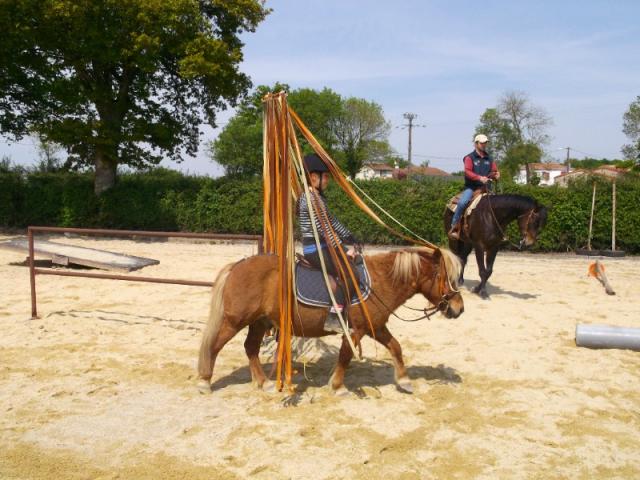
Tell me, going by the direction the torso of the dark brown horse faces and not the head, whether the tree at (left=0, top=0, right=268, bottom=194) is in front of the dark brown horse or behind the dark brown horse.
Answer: behind

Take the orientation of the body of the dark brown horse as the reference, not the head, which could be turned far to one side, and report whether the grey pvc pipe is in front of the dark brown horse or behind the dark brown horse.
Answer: in front

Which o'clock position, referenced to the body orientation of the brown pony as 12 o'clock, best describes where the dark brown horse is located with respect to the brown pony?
The dark brown horse is roughly at 10 o'clock from the brown pony.

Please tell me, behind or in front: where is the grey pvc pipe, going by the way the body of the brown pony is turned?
in front

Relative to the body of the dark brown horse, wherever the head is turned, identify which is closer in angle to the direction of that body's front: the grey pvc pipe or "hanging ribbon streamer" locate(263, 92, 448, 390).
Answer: the grey pvc pipe

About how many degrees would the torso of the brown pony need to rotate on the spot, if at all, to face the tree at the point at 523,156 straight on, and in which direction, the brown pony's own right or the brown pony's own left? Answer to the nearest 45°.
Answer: approximately 90° to the brown pony's own left

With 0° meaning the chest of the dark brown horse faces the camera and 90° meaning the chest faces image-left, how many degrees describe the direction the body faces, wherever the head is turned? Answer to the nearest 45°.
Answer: approximately 315°

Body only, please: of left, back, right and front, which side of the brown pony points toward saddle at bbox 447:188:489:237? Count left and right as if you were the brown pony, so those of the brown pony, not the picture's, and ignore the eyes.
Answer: left

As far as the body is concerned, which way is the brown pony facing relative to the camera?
to the viewer's right

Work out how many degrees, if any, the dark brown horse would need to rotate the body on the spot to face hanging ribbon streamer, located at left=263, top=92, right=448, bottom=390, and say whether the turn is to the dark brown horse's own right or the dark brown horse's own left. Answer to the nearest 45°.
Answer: approximately 45° to the dark brown horse's own right
